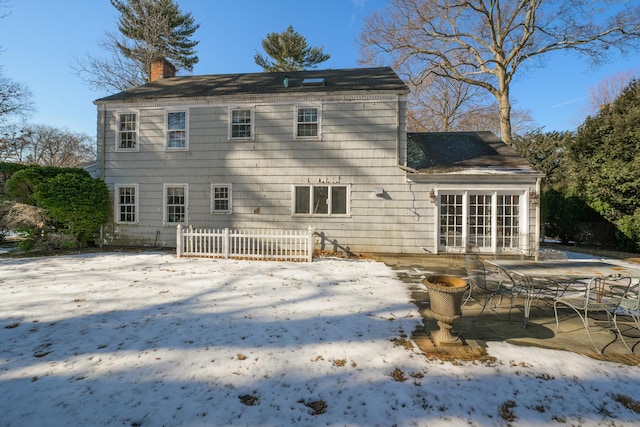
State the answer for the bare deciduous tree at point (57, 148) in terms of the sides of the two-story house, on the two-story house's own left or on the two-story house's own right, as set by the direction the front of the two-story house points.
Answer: on the two-story house's own left

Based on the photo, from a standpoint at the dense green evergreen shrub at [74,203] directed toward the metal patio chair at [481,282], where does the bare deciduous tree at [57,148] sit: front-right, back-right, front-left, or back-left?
back-left

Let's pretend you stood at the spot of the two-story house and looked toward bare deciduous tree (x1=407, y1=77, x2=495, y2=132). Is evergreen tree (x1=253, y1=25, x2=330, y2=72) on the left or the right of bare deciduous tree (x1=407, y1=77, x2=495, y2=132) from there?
left

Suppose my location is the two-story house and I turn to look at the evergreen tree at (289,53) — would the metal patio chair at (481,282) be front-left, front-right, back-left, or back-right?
back-right

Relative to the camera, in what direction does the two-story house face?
facing away from the viewer

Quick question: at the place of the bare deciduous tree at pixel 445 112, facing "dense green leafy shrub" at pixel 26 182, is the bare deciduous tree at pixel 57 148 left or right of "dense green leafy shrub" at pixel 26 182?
right

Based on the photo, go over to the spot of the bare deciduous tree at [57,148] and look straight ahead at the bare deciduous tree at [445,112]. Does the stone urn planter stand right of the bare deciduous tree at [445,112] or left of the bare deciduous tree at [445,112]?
right

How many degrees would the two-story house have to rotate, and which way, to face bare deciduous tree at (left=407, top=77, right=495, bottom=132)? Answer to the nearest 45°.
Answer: approximately 45° to its right

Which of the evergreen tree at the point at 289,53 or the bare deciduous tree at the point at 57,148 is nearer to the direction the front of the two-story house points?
the evergreen tree
